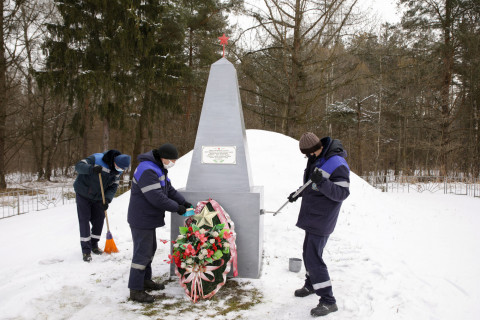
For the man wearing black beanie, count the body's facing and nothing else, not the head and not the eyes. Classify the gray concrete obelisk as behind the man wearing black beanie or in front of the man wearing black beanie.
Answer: in front

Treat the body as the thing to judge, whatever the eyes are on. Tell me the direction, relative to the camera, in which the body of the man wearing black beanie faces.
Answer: to the viewer's right

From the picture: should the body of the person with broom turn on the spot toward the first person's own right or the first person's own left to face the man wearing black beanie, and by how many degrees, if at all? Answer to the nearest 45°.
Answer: approximately 45° to the first person's own right

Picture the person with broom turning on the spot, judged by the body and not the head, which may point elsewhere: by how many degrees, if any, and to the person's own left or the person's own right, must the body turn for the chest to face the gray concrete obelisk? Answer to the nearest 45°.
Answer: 0° — they already face it

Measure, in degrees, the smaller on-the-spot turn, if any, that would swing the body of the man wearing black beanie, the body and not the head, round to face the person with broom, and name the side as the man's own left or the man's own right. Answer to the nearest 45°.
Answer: approximately 135° to the man's own left

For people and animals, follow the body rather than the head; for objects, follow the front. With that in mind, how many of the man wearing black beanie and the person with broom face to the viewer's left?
0

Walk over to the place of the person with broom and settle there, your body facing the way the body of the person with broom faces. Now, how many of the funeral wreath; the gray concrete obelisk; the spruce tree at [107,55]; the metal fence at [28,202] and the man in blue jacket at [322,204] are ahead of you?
3

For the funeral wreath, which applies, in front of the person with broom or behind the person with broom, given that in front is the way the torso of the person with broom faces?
in front

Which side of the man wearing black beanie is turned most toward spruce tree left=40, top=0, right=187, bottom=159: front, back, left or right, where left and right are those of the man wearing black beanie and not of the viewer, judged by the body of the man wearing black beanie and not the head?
left

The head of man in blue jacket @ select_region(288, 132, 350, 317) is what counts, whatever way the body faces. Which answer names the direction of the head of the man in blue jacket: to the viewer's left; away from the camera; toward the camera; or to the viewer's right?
to the viewer's left

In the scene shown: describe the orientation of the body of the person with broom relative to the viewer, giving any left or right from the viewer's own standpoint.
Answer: facing the viewer and to the right of the viewer

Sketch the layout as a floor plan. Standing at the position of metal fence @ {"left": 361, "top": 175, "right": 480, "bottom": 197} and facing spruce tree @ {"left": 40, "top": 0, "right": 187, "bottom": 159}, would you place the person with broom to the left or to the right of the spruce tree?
left
